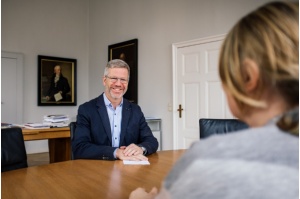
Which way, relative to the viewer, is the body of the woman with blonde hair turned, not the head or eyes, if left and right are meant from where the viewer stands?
facing away from the viewer and to the left of the viewer

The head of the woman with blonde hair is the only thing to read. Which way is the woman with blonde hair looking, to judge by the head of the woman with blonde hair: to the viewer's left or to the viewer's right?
to the viewer's left

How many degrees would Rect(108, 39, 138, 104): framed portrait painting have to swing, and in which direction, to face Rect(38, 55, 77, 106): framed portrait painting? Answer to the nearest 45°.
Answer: approximately 90° to its right

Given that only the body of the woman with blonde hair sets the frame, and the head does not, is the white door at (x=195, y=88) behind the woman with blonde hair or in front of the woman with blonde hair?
in front

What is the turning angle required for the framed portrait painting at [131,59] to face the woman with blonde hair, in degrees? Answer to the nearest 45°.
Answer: approximately 45° to its left

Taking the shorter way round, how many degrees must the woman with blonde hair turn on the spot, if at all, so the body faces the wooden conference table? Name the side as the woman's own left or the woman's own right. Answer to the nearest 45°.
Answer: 0° — they already face it

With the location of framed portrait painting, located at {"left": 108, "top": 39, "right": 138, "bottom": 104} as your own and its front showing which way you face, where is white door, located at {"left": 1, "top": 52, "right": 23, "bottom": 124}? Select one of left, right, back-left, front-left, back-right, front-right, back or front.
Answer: front-right

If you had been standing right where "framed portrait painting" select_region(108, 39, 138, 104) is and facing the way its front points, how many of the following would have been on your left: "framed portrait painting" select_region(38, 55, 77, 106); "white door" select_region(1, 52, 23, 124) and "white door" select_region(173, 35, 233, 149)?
1

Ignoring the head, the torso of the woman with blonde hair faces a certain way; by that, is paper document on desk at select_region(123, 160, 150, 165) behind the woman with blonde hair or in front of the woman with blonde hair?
in front

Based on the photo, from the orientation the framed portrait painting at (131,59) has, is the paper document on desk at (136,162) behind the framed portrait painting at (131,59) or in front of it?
in front

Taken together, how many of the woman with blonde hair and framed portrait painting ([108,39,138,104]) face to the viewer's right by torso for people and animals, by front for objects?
0

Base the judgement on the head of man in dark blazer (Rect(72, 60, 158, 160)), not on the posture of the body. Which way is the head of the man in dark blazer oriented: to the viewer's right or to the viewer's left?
to the viewer's right

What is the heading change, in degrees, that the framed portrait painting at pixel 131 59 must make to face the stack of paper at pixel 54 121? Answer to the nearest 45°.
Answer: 0° — it already faces it
